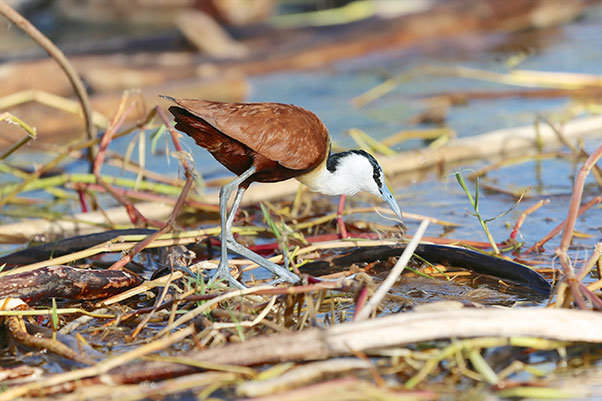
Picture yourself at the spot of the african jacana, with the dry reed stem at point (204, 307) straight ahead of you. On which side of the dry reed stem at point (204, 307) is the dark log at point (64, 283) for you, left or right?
right

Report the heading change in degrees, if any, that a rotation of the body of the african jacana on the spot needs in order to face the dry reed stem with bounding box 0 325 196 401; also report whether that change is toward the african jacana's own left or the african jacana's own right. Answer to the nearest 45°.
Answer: approximately 135° to the african jacana's own right

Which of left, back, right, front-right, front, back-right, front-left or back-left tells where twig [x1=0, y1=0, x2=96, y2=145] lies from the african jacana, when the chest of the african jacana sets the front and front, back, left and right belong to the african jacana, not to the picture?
back-left

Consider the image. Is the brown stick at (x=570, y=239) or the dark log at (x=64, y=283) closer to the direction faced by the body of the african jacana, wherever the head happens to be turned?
the brown stick

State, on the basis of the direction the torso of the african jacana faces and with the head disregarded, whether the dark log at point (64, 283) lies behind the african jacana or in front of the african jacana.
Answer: behind

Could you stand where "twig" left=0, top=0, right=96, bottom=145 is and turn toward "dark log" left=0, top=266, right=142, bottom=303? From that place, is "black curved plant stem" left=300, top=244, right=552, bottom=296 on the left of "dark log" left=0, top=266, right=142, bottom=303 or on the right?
left

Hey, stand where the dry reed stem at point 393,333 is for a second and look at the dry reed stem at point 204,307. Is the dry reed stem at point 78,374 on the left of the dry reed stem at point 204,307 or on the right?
left

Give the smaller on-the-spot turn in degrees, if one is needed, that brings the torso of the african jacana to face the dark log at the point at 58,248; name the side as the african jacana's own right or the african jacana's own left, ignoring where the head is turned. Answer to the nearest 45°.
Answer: approximately 135° to the african jacana's own left

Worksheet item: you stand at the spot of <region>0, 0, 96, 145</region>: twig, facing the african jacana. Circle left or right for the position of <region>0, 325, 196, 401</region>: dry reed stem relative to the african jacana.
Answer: right

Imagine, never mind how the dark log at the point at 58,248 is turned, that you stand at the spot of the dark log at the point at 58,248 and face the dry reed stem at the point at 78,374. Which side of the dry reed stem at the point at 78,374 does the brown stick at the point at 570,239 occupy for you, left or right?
left

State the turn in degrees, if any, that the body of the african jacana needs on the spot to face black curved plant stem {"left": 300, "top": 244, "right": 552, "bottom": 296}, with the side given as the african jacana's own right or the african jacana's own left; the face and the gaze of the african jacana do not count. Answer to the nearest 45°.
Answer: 0° — it already faces it

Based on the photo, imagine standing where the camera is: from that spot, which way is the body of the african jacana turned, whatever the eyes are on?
to the viewer's right

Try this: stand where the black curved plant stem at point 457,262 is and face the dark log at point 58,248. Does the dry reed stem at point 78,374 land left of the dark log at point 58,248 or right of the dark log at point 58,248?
left
